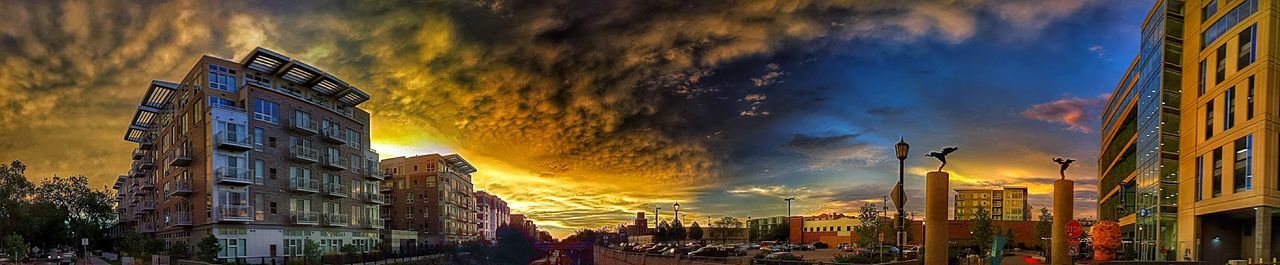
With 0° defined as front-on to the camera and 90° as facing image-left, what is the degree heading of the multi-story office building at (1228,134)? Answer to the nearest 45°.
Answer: approximately 45°
